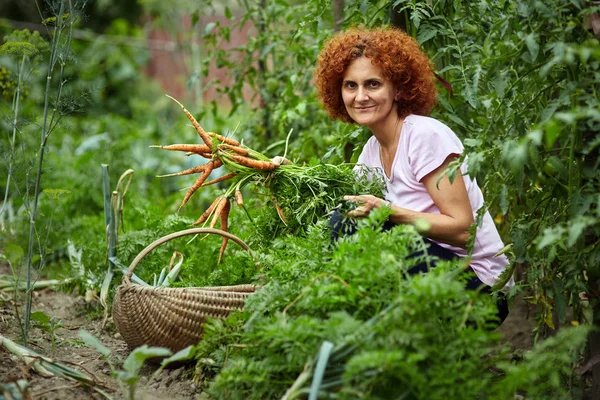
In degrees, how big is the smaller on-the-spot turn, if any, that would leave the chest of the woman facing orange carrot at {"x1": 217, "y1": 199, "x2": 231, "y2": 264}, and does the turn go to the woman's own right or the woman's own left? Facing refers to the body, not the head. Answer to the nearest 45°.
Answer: approximately 45° to the woman's own right

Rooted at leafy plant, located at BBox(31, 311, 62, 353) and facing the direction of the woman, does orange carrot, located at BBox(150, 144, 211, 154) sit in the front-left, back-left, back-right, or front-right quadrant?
front-left

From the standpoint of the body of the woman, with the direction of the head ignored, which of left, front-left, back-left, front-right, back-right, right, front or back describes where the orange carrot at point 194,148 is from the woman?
front-right

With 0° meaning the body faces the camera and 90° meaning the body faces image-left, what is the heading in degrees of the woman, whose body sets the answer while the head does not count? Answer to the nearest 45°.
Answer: approximately 45°

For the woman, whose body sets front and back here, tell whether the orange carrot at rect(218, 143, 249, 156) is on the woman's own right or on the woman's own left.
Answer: on the woman's own right

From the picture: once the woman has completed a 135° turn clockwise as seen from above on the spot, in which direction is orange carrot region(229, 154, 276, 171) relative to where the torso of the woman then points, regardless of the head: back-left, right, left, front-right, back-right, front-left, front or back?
left

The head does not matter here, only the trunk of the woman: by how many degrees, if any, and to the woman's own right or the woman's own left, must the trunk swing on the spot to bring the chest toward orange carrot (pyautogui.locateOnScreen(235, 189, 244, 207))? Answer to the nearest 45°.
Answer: approximately 45° to the woman's own right

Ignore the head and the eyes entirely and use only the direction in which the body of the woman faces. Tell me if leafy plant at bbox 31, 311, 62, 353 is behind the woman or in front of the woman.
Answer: in front

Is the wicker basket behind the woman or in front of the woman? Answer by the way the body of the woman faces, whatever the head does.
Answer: in front
